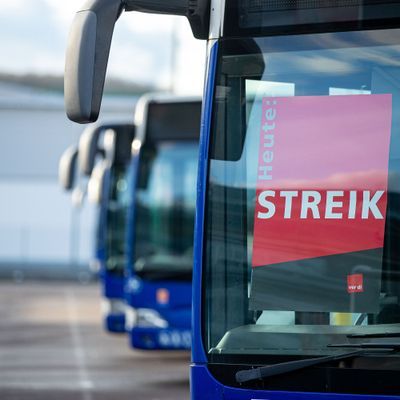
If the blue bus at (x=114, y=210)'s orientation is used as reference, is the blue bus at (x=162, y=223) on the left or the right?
on its left

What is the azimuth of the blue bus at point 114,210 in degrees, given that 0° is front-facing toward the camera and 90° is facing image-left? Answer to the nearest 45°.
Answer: approximately 45°

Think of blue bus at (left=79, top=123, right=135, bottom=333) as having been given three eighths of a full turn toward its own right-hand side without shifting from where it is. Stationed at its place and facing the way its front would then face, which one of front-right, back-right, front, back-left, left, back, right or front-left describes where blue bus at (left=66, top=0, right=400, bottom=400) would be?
back

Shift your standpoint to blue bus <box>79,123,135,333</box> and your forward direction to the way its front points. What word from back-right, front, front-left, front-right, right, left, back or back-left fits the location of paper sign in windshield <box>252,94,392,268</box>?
front-left
